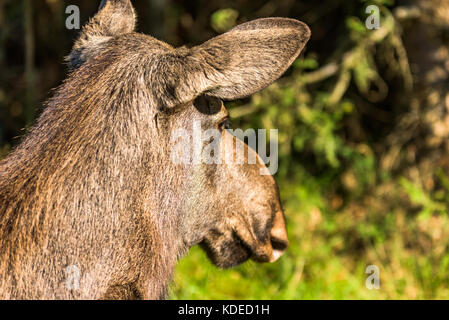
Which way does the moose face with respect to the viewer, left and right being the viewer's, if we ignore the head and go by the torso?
facing away from the viewer and to the right of the viewer
